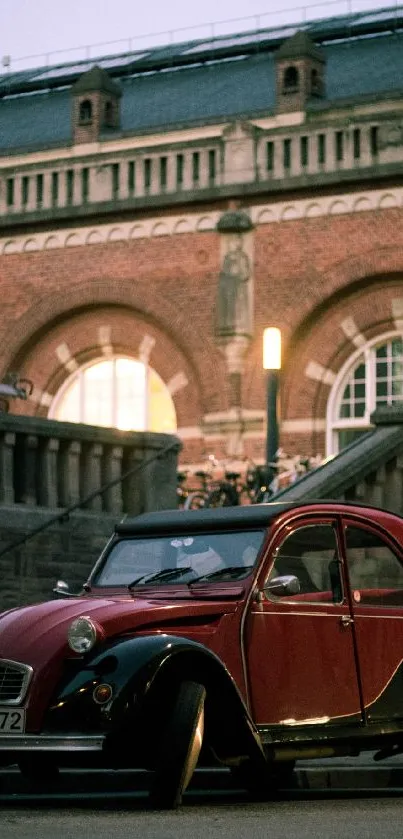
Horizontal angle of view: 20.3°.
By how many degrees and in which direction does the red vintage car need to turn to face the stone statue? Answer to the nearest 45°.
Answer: approximately 135° to its right

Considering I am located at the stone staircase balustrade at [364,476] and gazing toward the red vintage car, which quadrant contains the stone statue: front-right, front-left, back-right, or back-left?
back-right

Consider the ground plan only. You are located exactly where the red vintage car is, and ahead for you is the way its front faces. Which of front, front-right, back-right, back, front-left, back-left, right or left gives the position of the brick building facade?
back-right

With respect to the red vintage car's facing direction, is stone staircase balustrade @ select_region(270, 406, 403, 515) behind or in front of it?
behind

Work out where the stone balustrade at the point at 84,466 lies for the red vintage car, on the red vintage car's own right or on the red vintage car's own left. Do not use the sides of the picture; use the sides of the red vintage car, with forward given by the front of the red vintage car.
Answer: on the red vintage car's own right

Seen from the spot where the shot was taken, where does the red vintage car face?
facing the viewer and to the left of the viewer

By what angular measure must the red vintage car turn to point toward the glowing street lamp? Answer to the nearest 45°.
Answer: approximately 135° to its right
